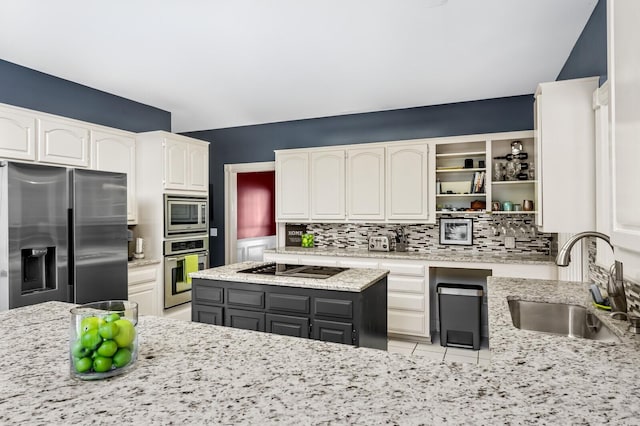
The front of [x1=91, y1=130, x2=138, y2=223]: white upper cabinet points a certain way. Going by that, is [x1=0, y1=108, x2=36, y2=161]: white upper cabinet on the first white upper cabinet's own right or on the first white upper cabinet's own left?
on the first white upper cabinet's own right

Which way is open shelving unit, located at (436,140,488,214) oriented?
toward the camera

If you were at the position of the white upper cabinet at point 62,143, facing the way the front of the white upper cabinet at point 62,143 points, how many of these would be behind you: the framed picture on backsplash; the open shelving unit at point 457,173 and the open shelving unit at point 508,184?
0

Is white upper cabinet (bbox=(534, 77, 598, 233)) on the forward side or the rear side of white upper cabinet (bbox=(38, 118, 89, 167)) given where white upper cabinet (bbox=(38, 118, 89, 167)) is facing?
on the forward side

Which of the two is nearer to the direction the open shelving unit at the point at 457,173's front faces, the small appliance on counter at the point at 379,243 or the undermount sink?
the undermount sink

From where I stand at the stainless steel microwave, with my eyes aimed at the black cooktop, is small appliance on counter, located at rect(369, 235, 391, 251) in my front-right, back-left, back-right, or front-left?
front-left

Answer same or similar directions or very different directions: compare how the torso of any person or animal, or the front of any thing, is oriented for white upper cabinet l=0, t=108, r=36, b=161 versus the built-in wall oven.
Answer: same or similar directions

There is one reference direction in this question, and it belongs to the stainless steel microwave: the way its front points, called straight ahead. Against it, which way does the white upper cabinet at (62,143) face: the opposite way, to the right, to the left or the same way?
the same way

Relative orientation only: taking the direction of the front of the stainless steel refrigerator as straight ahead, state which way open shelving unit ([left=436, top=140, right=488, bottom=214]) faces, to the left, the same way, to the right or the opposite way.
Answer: to the right

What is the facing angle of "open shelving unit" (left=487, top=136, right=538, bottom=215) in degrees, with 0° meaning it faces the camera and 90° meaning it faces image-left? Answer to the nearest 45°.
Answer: approximately 0°
